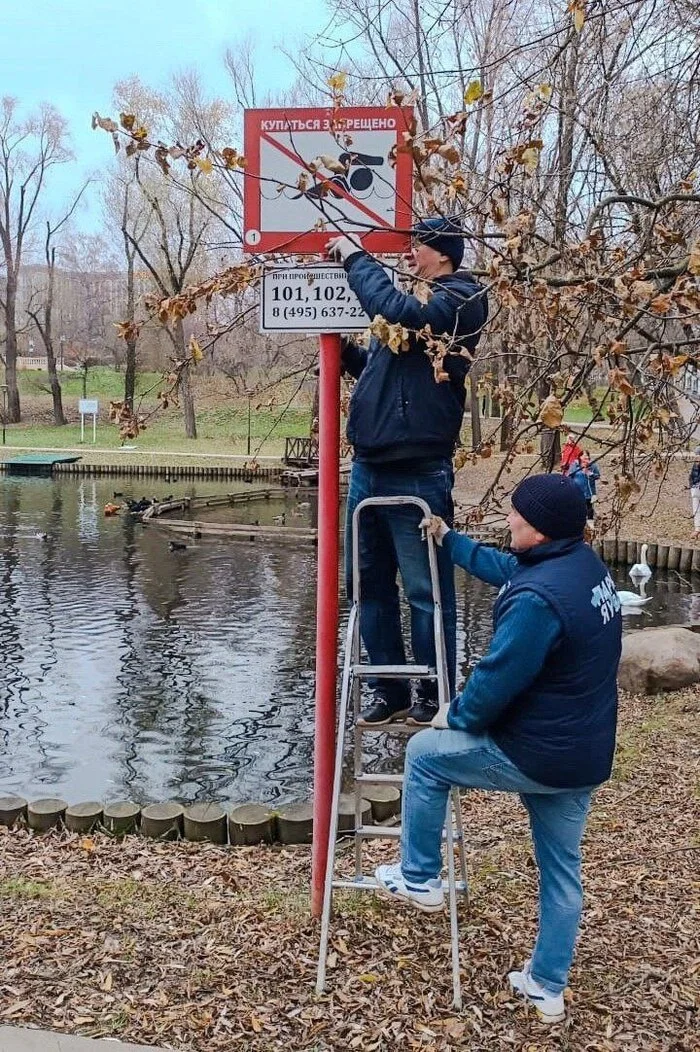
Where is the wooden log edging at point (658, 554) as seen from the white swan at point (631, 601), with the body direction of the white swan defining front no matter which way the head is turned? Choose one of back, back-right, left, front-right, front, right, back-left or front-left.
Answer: left

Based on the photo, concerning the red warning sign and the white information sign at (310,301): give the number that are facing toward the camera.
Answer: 2

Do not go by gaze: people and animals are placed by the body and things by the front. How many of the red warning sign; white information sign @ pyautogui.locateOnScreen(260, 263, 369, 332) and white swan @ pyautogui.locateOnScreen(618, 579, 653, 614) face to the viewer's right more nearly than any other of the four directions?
1

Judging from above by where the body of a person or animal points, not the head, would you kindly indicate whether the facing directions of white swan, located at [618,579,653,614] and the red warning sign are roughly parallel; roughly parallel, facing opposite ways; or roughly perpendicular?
roughly perpendicular

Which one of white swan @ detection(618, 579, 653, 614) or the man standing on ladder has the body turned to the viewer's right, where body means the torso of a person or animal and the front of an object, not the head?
the white swan

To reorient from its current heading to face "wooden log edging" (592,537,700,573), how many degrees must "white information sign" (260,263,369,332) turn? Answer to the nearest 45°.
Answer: approximately 135° to its left

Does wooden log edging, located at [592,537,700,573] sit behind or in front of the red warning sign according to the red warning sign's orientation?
behind

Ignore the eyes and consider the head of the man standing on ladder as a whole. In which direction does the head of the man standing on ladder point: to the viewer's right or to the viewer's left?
to the viewer's left
